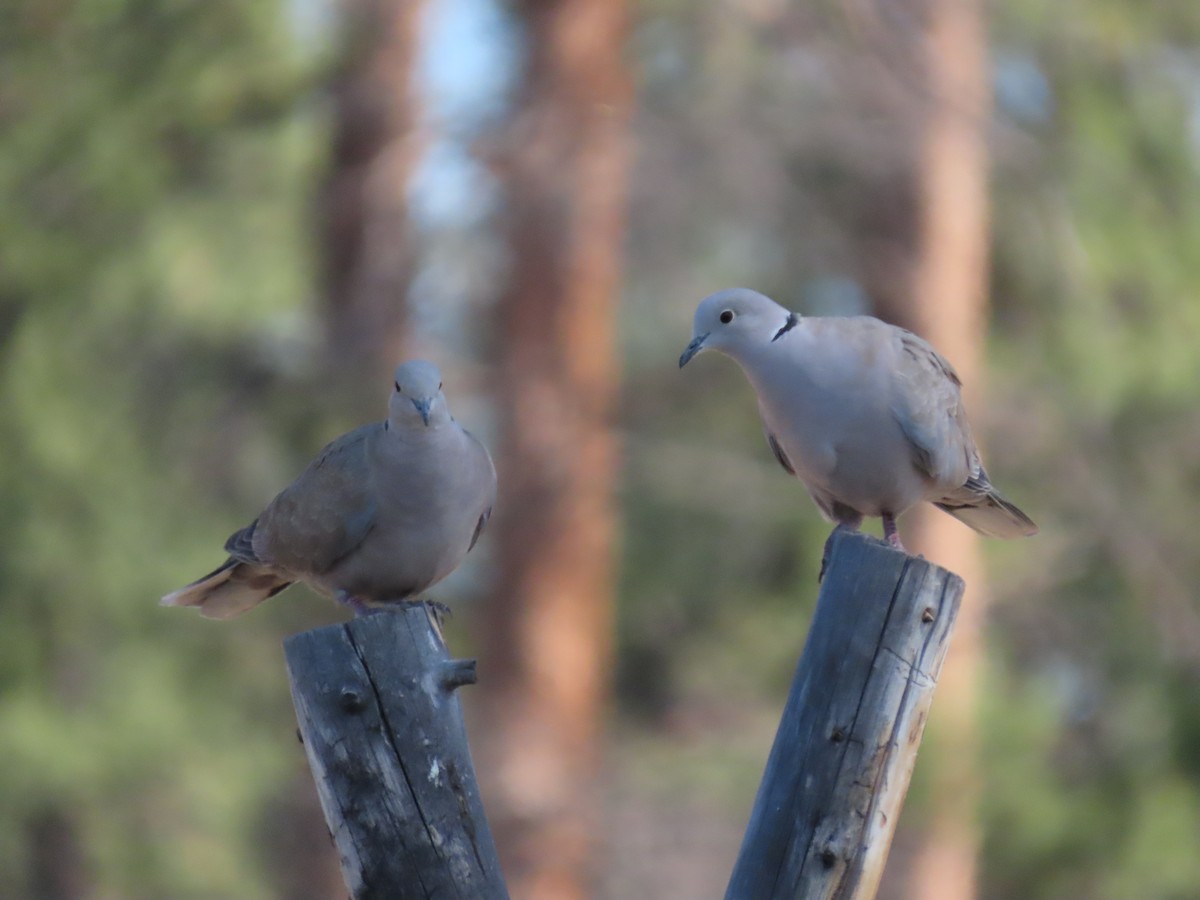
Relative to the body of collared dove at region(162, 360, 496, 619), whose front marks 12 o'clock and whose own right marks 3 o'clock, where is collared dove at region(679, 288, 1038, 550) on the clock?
collared dove at region(679, 288, 1038, 550) is roughly at 10 o'clock from collared dove at region(162, 360, 496, 619).

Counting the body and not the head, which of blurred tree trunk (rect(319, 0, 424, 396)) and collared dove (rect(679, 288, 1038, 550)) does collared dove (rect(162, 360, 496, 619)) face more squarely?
the collared dove

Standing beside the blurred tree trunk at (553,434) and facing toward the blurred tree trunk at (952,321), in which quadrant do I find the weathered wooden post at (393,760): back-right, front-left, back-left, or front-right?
back-right

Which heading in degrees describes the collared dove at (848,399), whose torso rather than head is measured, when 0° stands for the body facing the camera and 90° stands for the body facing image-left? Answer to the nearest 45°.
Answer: approximately 45°

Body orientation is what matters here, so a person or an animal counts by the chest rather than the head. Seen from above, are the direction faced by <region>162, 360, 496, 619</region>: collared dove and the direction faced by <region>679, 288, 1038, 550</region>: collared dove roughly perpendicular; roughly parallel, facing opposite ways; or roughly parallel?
roughly perpendicular

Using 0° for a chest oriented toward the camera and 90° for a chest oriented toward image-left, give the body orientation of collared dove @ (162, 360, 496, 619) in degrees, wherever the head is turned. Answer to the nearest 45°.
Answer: approximately 315°

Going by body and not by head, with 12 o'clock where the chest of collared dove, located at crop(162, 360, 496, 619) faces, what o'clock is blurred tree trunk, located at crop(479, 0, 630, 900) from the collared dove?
The blurred tree trunk is roughly at 8 o'clock from the collared dove.
